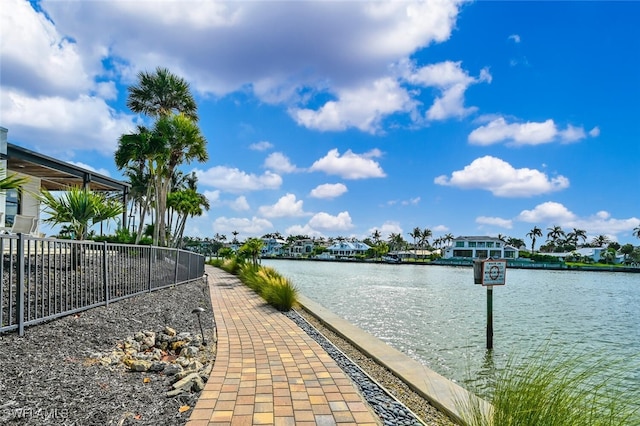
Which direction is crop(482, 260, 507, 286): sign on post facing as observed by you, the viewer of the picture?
facing the viewer

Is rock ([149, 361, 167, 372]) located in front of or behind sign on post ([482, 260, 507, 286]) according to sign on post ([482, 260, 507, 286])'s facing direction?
in front

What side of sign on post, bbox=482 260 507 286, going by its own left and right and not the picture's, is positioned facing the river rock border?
front

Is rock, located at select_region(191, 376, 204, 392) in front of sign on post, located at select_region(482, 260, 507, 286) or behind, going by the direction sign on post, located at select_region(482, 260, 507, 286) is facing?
in front

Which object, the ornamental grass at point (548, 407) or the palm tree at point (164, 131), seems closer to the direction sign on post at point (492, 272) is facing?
the ornamental grass
